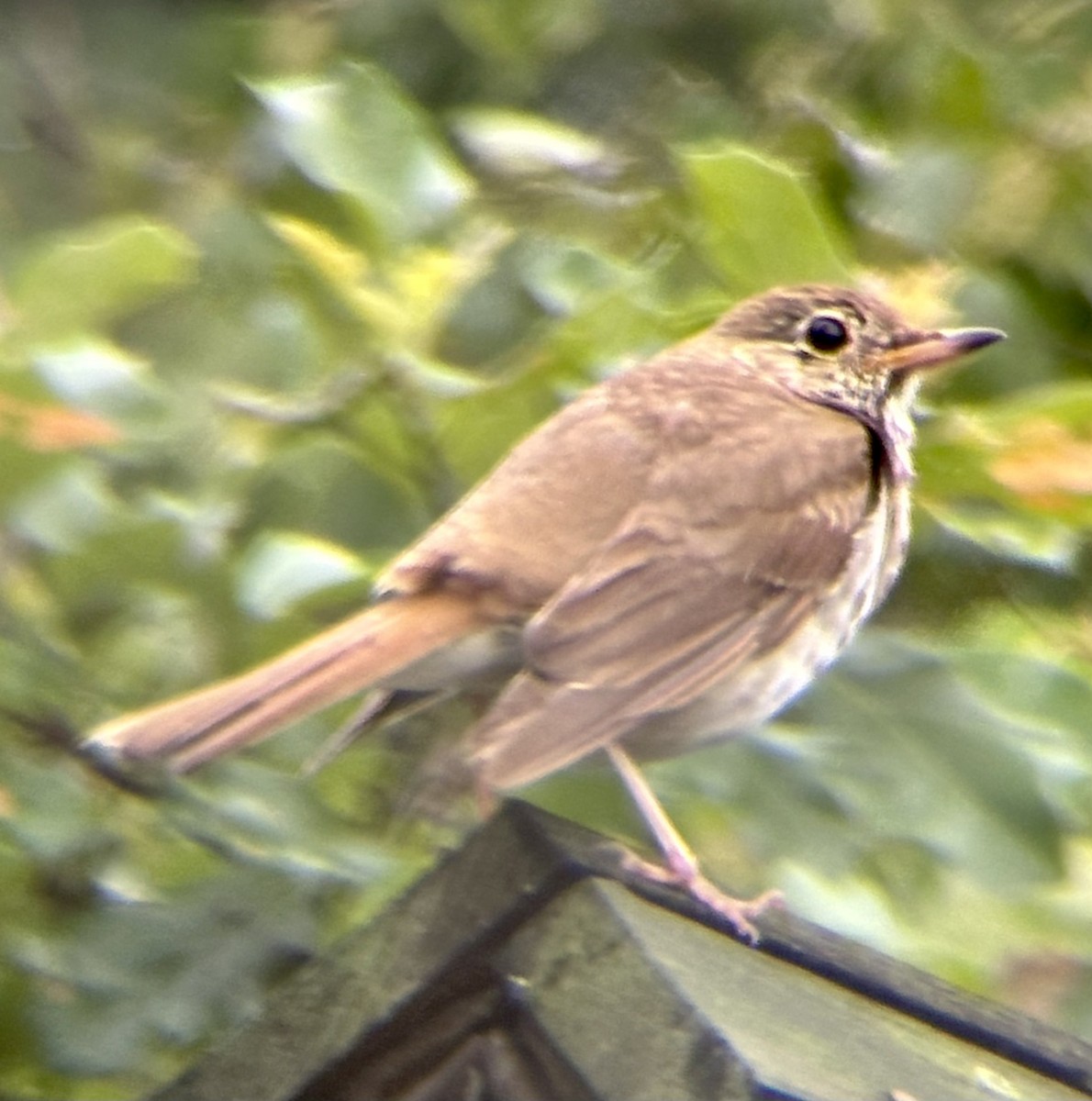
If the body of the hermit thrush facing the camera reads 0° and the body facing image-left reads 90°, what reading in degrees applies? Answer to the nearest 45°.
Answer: approximately 270°
